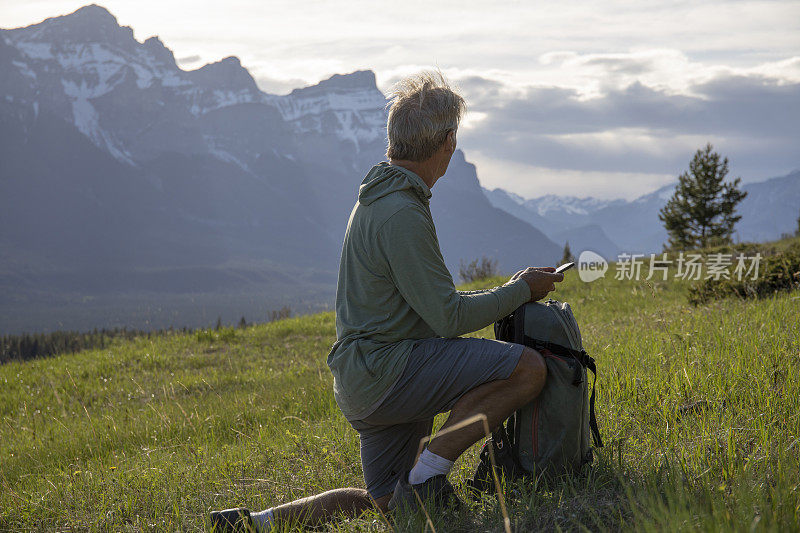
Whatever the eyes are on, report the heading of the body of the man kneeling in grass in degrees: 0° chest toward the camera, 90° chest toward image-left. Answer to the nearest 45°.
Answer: approximately 225°

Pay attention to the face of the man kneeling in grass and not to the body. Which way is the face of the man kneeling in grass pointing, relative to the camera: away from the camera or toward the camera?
away from the camera

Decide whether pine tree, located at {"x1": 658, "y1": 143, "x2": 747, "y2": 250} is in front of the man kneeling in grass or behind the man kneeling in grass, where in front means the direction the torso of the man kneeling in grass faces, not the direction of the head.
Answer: in front
